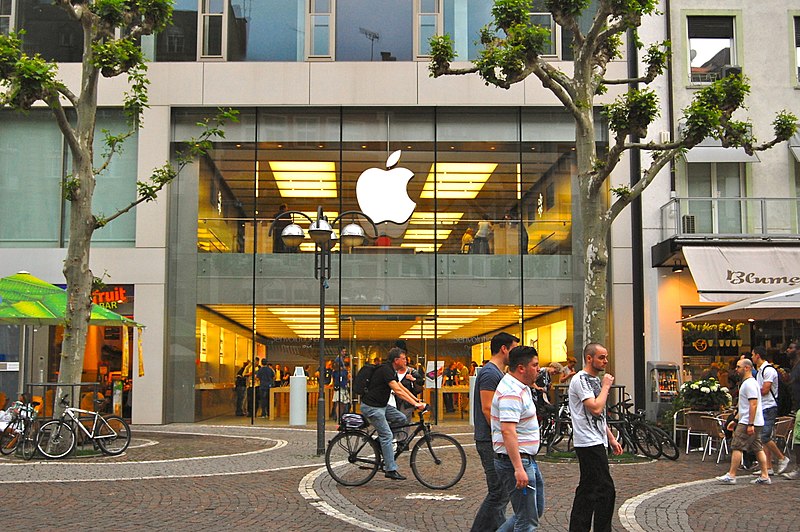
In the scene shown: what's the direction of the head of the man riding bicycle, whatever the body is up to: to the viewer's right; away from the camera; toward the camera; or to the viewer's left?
to the viewer's right

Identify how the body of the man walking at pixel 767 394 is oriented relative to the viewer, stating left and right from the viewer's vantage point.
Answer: facing to the left of the viewer

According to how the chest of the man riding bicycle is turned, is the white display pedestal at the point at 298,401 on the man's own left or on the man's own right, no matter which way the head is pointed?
on the man's own left

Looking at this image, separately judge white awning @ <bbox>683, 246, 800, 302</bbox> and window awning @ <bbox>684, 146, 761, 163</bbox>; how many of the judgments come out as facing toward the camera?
2

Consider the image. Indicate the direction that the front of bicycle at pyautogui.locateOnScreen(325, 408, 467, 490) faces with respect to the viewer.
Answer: facing to the right of the viewer

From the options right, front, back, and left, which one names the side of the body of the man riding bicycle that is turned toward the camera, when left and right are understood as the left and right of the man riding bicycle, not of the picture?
right

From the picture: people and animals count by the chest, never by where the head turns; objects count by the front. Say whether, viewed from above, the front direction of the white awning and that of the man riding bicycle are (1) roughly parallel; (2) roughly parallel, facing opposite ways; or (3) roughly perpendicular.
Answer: roughly perpendicular

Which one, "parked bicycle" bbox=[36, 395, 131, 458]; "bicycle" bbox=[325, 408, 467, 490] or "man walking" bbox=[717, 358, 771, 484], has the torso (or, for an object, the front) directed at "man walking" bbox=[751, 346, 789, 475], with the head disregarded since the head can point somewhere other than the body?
the bicycle
